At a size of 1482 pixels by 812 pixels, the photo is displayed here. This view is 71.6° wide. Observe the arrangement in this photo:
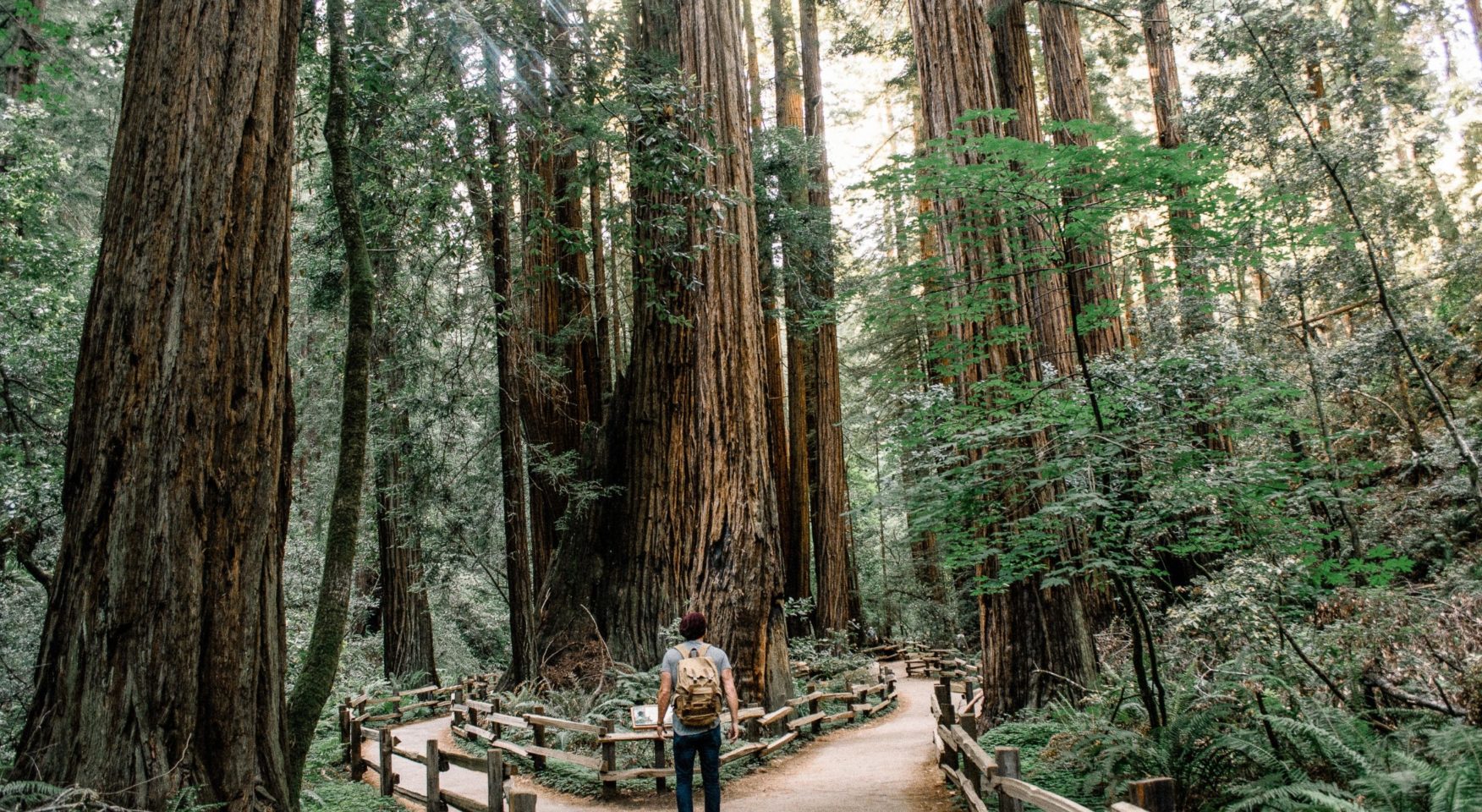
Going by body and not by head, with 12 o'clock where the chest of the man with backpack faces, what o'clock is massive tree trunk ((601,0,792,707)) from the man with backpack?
The massive tree trunk is roughly at 12 o'clock from the man with backpack.

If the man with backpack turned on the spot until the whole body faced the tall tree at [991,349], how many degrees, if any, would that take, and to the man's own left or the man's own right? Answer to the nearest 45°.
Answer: approximately 45° to the man's own right

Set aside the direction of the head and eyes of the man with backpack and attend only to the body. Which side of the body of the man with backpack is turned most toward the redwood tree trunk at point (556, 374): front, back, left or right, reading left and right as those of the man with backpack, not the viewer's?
front

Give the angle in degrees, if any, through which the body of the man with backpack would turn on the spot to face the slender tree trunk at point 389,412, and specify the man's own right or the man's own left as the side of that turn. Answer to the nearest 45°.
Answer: approximately 45° to the man's own left

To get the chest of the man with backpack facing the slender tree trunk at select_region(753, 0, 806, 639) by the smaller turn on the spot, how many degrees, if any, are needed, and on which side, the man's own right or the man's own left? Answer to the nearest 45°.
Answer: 0° — they already face it

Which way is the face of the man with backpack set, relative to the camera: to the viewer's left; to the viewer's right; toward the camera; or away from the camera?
away from the camera

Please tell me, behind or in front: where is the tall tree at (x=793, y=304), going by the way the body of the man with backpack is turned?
in front

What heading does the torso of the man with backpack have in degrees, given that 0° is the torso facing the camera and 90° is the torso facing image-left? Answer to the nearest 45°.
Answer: approximately 180°

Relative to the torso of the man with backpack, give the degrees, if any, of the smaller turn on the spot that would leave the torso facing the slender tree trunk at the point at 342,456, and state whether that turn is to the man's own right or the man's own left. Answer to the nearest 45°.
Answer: approximately 90° to the man's own left

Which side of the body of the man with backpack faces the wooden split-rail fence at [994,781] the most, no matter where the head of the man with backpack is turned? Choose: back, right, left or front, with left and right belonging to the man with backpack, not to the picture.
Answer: right
